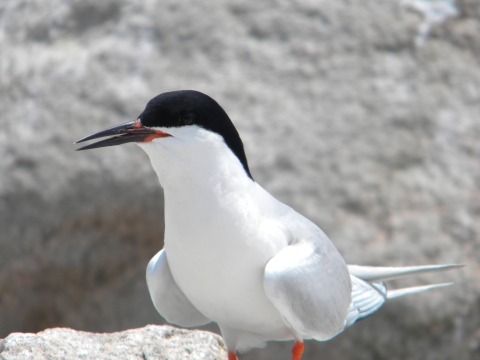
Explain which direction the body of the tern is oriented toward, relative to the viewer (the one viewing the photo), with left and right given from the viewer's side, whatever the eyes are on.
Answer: facing the viewer and to the left of the viewer
